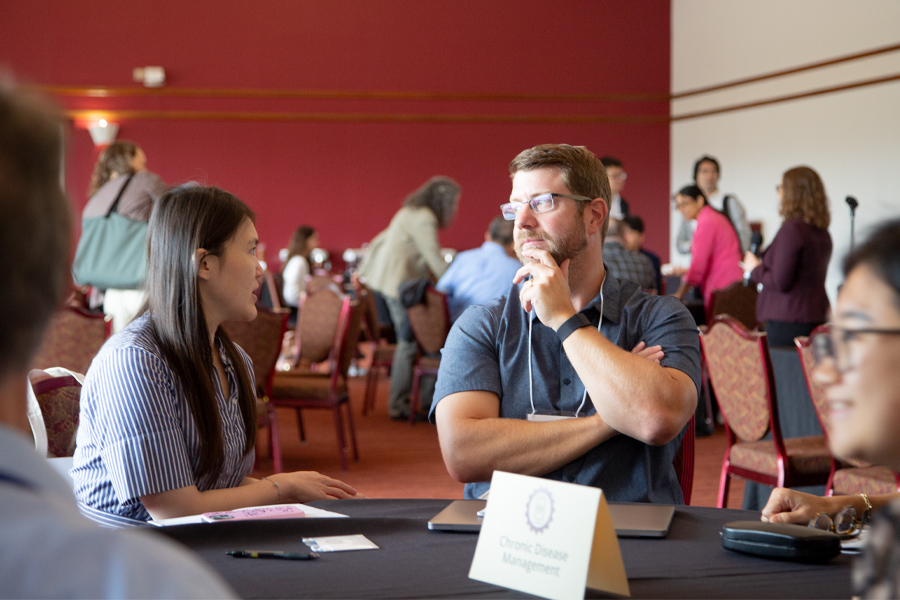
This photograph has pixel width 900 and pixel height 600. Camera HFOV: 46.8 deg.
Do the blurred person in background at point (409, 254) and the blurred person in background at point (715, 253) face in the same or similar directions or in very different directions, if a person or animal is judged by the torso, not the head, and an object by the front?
very different directions

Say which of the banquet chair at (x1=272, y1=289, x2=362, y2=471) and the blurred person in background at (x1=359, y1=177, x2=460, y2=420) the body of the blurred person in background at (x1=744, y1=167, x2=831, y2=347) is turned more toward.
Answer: the blurred person in background

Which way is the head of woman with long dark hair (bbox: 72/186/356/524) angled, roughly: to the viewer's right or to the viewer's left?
to the viewer's right

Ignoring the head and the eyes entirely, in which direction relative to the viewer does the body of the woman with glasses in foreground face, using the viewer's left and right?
facing to the left of the viewer

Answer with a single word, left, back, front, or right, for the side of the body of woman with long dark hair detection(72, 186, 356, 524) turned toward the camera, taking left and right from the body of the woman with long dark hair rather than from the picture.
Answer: right

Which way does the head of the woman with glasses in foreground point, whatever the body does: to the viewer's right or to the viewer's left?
to the viewer's left
